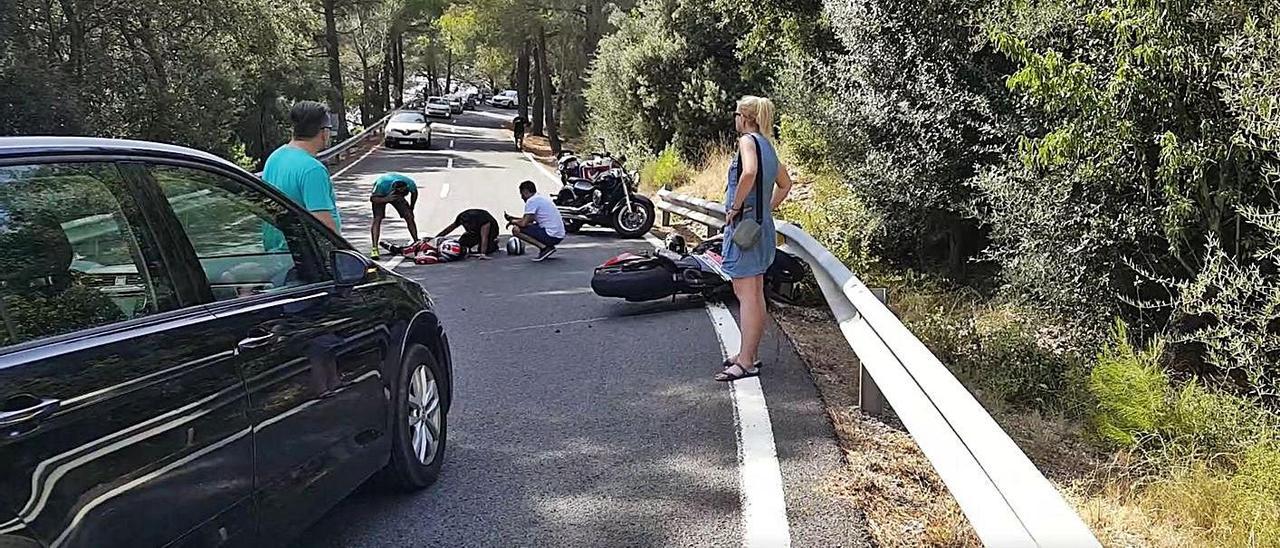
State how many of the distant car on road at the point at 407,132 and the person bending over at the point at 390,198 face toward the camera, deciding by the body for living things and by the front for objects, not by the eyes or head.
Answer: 2

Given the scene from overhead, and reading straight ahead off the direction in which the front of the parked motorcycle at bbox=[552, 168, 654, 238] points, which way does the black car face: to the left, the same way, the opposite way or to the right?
to the left

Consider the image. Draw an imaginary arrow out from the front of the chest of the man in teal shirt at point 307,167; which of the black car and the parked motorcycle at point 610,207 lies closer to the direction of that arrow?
the parked motorcycle

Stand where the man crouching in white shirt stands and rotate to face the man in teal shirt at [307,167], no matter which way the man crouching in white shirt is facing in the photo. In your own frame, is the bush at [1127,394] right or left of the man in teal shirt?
left

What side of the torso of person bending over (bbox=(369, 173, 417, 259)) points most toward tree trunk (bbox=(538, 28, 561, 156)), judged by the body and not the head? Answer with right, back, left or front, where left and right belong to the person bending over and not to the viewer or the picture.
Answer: back

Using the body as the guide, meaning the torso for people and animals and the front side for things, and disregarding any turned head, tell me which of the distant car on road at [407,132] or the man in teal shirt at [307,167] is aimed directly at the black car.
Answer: the distant car on road

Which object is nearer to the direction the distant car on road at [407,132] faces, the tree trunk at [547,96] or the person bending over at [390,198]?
the person bending over

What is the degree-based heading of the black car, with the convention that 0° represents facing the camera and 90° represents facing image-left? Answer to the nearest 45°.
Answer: approximately 225°

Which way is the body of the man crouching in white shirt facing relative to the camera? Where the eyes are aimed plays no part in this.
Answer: to the viewer's left

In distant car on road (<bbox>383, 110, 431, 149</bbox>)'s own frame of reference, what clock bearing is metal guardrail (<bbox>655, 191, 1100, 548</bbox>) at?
The metal guardrail is roughly at 12 o'clock from the distant car on road.

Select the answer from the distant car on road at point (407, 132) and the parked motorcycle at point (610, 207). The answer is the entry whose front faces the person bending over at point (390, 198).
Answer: the distant car on road
